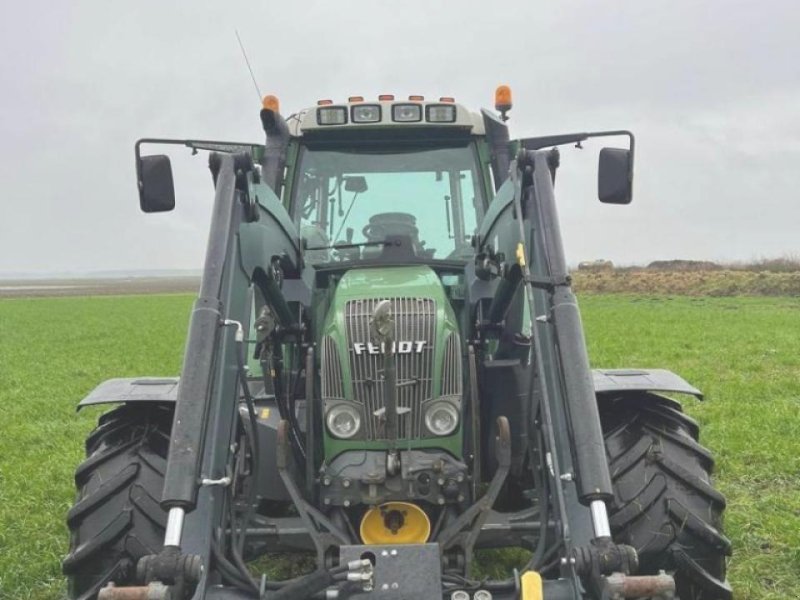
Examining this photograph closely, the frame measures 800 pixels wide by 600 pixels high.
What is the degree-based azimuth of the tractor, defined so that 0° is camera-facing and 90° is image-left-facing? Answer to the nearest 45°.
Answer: approximately 0°
